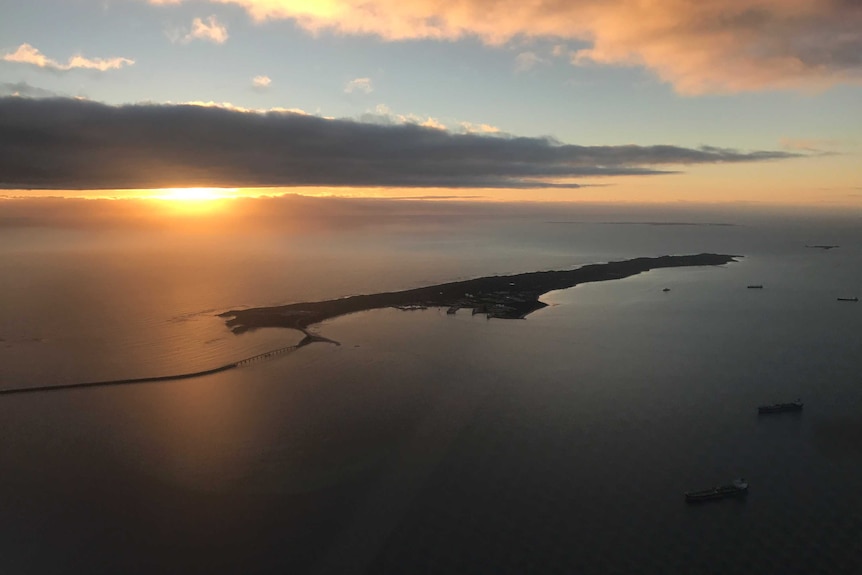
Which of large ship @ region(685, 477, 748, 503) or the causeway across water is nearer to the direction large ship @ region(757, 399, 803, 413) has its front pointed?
the causeway across water

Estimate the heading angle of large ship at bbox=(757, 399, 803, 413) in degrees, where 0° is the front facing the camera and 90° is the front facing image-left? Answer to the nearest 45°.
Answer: approximately 90°

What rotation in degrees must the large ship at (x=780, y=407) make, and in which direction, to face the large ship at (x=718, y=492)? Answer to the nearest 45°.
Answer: approximately 90° to its left
